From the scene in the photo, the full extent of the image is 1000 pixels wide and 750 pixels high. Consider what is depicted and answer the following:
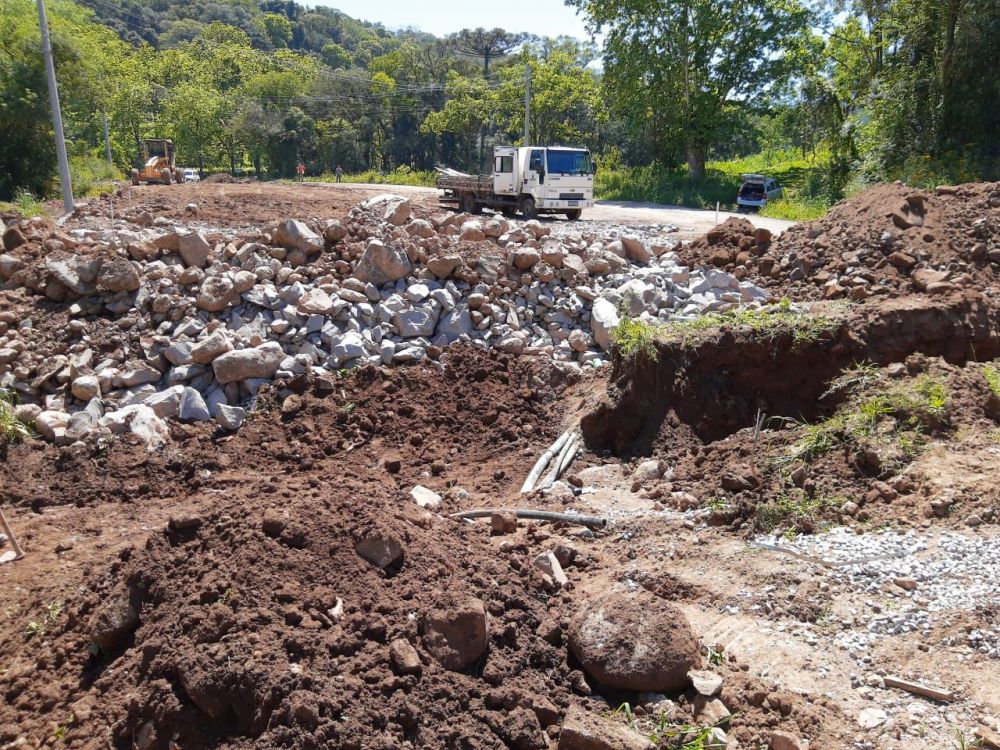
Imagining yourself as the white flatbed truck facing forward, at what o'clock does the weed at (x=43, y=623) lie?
The weed is roughly at 2 o'clock from the white flatbed truck.

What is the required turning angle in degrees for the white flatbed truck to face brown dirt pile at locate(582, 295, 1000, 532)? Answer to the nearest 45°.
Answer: approximately 45° to its right

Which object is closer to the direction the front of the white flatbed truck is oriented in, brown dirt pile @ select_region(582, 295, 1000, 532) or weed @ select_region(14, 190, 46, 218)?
the brown dirt pile

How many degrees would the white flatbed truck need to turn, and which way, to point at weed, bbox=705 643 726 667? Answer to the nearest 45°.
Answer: approximately 45° to its right

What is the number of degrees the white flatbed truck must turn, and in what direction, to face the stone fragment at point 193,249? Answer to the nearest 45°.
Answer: approximately 90° to its right

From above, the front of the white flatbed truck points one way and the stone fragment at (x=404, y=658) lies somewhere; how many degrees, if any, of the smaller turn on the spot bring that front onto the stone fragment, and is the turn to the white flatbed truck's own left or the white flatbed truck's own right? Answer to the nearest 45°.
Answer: approximately 45° to the white flatbed truck's own right

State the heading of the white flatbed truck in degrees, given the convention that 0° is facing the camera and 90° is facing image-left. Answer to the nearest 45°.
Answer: approximately 315°

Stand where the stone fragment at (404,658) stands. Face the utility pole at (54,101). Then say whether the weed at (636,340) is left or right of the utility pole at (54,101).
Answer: right

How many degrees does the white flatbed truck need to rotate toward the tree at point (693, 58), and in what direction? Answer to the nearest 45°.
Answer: approximately 90° to its left

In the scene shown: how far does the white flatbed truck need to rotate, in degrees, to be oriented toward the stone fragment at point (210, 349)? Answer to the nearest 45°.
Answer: approximately 45° to its right
